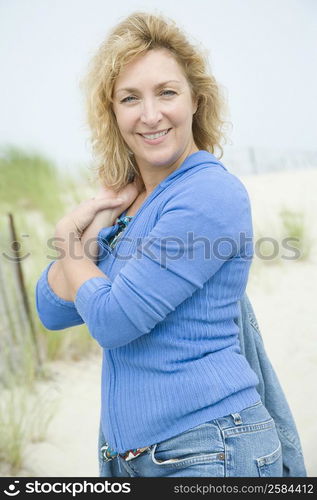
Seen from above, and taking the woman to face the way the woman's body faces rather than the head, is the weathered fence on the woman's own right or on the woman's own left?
on the woman's own right

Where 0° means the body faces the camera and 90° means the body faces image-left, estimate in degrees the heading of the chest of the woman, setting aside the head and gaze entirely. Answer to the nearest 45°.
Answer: approximately 45°
